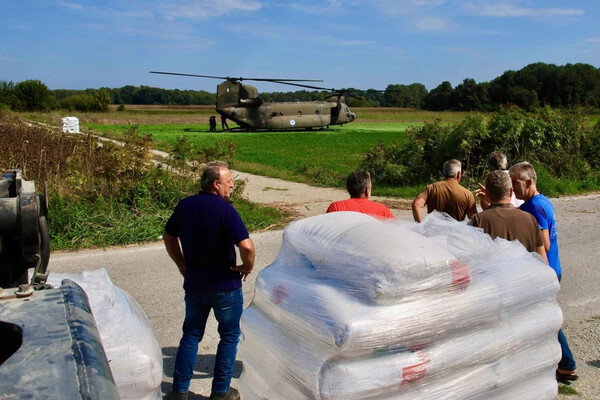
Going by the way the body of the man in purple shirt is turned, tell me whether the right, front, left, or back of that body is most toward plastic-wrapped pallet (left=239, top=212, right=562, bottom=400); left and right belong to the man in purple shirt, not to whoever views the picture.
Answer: right

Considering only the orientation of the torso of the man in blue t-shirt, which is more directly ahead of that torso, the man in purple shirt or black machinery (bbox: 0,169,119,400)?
the man in purple shirt

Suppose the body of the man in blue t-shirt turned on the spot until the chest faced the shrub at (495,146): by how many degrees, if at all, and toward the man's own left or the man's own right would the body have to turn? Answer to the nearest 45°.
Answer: approximately 90° to the man's own right

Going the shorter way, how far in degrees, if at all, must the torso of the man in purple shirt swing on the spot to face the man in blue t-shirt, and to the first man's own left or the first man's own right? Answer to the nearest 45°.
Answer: approximately 45° to the first man's own right

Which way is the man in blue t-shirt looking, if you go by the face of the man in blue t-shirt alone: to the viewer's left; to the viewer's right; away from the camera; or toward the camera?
to the viewer's left

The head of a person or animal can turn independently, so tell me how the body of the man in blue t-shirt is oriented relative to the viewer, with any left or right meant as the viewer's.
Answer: facing to the left of the viewer

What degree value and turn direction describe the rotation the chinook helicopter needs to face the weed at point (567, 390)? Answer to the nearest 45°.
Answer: approximately 90° to its right

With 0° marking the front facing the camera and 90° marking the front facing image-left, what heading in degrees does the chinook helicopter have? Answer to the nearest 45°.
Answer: approximately 270°

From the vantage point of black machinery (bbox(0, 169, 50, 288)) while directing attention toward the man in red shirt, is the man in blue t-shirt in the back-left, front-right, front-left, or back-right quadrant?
front-right

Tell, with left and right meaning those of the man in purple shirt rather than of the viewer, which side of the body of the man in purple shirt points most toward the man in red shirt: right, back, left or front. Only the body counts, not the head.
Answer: front

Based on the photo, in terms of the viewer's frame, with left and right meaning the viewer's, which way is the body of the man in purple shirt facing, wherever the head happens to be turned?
facing away from the viewer and to the right of the viewer
